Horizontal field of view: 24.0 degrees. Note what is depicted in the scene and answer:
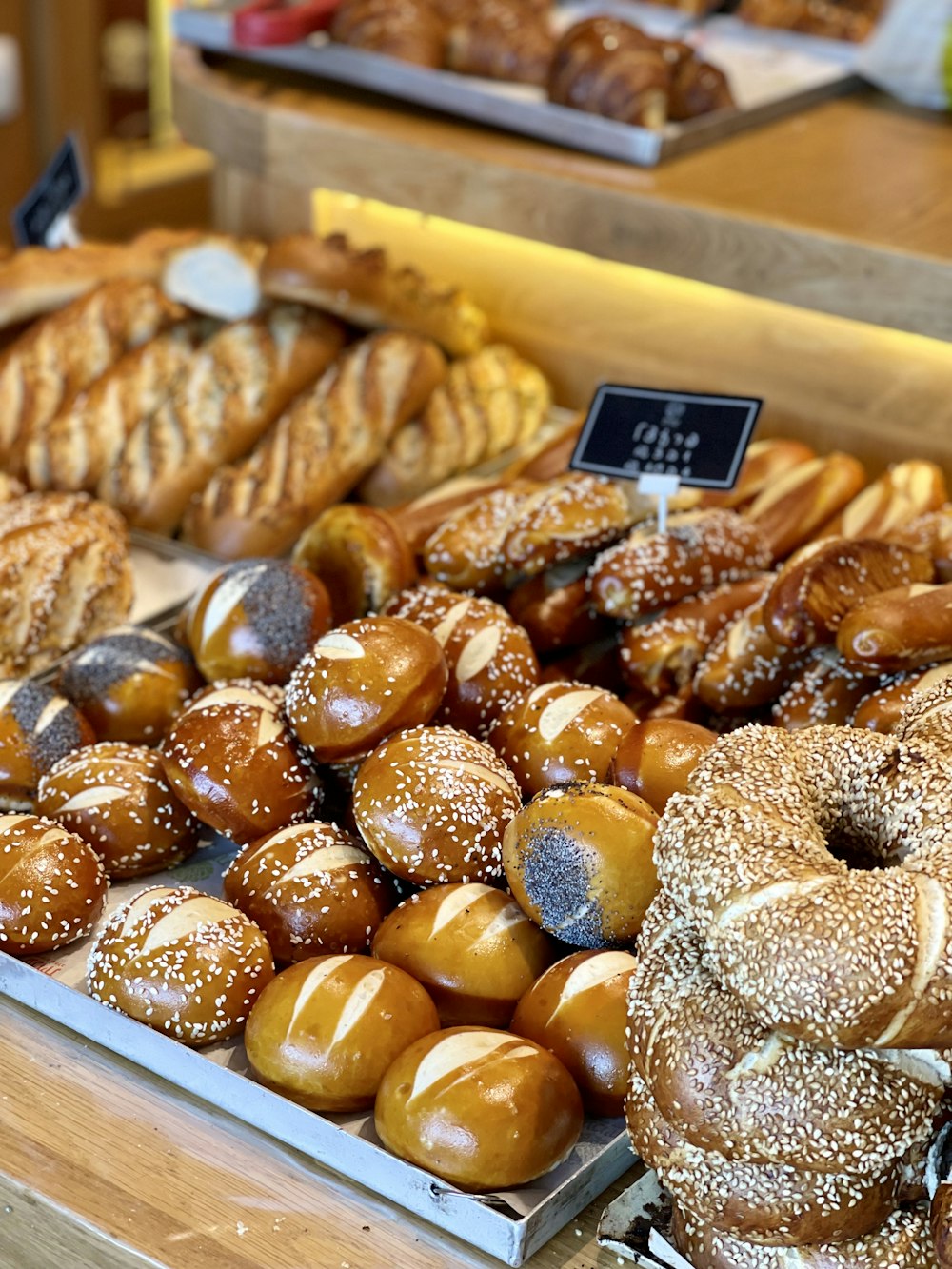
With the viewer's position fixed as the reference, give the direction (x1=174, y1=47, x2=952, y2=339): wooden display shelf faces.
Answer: facing the viewer and to the left of the viewer

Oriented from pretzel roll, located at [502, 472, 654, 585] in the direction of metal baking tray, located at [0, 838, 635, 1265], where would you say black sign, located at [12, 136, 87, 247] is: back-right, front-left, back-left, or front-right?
back-right

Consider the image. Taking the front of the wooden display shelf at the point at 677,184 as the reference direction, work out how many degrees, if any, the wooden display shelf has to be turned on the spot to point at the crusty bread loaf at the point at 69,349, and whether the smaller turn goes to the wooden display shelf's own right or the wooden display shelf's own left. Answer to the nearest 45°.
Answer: approximately 45° to the wooden display shelf's own right

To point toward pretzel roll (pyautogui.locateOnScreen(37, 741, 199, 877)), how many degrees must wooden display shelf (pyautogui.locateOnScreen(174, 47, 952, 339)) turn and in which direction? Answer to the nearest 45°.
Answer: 0° — it already faces it

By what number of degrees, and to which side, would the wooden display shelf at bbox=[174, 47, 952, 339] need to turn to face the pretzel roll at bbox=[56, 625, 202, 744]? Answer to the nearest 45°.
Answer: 0° — it already faces it

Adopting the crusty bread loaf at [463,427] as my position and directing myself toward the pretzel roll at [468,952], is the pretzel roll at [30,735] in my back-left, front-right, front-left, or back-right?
front-right

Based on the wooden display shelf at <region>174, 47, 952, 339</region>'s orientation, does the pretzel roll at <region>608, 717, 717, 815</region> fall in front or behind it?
in front

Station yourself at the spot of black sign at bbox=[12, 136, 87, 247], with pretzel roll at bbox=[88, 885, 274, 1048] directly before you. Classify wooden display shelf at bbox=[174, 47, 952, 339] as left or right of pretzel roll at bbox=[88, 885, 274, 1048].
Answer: left

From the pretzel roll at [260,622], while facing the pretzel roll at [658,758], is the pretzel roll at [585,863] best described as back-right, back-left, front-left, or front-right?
front-right

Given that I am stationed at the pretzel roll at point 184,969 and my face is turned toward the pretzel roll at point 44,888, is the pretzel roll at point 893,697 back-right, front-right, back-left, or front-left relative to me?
back-right

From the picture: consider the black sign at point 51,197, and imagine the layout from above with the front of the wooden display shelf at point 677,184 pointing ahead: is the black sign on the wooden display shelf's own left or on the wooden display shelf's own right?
on the wooden display shelf's own right

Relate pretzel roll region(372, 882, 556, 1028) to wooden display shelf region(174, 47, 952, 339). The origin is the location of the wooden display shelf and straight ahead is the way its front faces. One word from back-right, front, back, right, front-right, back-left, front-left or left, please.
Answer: front-left

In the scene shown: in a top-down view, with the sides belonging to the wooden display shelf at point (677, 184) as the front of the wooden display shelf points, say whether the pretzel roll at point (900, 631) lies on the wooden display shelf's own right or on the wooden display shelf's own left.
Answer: on the wooden display shelf's own left

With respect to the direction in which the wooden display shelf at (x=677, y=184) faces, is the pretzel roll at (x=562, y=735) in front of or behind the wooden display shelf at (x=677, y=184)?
in front

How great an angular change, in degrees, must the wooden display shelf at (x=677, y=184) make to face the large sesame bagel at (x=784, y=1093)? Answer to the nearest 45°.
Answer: approximately 45° to its left

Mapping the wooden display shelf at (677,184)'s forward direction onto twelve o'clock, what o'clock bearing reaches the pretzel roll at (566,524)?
The pretzel roll is roughly at 11 o'clock from the wooden display shelf.

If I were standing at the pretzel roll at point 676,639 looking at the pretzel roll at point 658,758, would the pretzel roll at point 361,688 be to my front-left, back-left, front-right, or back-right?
front-right

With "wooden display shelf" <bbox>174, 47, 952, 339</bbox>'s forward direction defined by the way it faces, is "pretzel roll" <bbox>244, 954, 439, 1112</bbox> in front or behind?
in front
